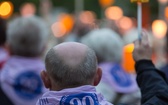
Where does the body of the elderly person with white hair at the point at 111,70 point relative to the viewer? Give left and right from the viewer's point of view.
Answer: facing away from the viewer and to the left of the viewer

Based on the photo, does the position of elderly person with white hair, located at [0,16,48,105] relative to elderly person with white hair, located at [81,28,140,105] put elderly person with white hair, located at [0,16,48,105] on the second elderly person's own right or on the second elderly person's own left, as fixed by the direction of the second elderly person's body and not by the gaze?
on the second elderly person's own left

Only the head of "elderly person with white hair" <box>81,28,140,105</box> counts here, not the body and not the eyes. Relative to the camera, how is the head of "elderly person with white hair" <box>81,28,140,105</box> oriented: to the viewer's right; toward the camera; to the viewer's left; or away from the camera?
away from the camera

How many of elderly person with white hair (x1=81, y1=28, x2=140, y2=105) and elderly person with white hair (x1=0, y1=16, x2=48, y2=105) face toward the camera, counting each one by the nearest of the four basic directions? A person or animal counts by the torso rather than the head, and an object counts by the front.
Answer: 0

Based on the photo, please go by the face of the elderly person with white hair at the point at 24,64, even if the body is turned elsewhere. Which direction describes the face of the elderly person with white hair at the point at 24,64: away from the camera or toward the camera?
away from the camera

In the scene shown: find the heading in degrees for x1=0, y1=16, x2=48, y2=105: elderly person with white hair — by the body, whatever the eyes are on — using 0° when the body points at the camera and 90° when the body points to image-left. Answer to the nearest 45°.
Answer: approximately 180°

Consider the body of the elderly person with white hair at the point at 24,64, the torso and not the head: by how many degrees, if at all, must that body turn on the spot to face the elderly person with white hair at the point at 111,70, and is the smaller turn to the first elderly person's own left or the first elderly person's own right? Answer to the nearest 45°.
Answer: approximately 90° to the first elderly person's own right
